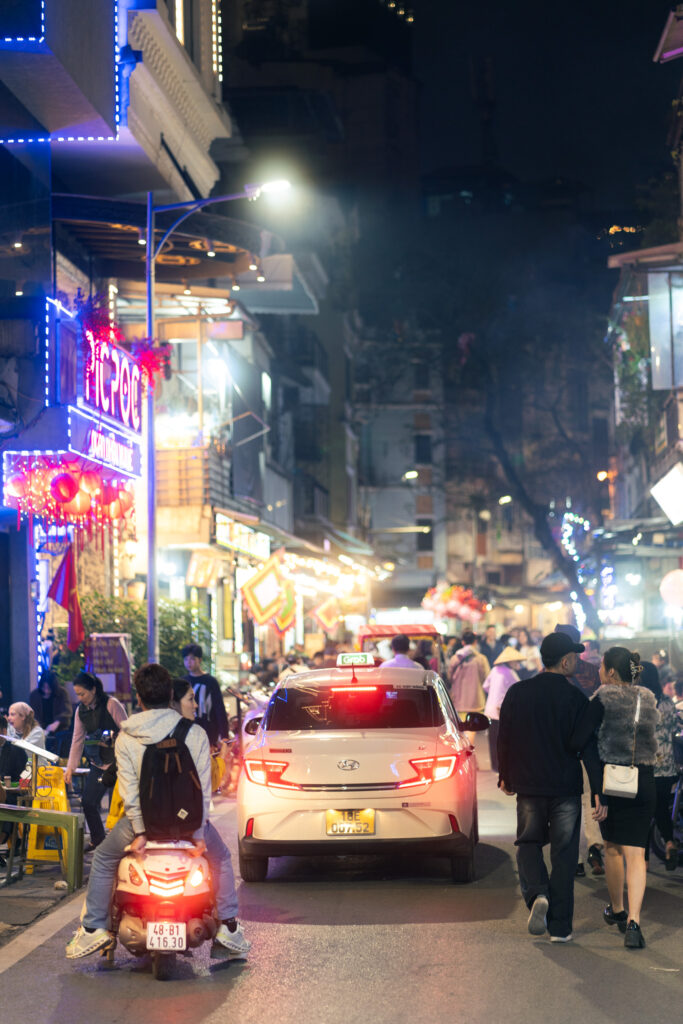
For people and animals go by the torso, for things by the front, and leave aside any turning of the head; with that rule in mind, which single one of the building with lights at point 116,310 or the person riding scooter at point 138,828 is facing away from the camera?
the person riding scooter

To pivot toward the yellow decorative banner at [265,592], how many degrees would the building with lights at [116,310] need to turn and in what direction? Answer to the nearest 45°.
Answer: approximately 45° to its left

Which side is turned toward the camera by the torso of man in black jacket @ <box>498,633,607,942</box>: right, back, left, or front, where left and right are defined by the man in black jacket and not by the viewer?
back

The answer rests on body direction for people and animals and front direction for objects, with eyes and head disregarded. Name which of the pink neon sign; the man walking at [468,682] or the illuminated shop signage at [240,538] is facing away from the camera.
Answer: the man walking

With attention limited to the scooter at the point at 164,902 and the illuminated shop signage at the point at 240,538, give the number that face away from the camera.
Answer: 1

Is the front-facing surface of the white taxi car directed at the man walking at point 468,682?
yes

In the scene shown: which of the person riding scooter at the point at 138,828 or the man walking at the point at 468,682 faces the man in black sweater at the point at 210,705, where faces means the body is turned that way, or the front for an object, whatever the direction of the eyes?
the person riding scooter

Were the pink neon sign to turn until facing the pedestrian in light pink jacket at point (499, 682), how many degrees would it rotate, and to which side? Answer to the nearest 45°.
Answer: approximately 45° to its left

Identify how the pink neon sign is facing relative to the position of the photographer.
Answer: facing the viewer and to the right of the viewer

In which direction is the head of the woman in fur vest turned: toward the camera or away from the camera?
away from the camera

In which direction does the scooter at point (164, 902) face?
away from the camera

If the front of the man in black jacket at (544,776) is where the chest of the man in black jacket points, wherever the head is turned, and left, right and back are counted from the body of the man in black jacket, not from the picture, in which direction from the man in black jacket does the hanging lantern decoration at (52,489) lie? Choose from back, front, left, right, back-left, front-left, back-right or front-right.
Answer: front-left

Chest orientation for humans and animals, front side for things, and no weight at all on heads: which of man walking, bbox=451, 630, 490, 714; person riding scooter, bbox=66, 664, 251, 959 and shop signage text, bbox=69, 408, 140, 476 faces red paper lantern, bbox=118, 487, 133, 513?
the person riding scooter

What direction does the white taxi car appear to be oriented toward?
away from the camera

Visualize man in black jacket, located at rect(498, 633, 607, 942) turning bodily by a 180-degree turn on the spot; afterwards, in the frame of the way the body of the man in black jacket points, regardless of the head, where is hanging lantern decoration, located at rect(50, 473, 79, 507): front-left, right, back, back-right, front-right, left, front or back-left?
back-right

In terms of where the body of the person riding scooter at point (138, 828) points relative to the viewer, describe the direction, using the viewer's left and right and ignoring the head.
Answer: facing away from the viewer
